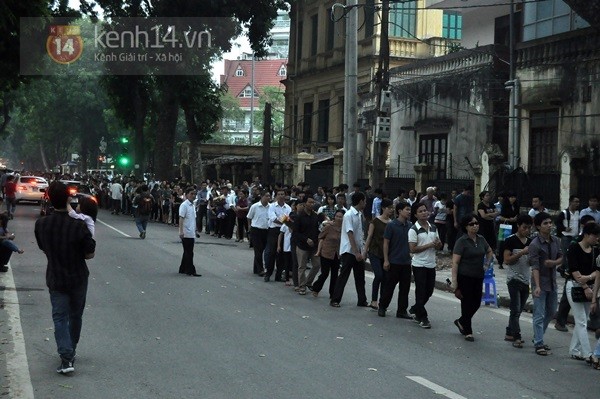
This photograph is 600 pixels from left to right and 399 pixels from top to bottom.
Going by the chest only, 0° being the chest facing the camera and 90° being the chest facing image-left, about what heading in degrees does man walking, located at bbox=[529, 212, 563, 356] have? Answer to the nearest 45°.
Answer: approximately 315°

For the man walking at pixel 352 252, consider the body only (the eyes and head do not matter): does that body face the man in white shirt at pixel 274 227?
no

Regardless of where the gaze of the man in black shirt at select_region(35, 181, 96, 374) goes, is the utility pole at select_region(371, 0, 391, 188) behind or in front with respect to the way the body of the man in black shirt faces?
in front

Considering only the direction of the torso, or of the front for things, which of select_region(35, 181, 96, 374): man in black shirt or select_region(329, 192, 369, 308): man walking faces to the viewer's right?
the man walking

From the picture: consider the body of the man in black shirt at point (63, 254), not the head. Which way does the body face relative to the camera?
away from the camera

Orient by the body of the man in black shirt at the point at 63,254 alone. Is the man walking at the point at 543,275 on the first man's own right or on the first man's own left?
on the first man's own right

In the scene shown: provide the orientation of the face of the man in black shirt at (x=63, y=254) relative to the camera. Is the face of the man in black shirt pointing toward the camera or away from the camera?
away from the camera

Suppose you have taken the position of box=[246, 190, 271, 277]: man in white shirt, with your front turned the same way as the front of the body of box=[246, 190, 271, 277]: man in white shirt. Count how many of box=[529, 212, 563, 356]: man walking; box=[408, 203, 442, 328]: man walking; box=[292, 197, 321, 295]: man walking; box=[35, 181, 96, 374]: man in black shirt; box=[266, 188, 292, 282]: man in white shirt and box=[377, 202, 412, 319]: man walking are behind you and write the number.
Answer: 0

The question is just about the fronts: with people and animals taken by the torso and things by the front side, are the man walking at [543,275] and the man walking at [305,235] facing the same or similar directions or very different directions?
same or similar directions

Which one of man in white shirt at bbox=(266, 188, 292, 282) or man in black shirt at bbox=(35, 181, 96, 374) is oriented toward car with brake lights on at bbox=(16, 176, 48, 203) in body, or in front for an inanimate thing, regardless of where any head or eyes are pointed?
the man in black shirt

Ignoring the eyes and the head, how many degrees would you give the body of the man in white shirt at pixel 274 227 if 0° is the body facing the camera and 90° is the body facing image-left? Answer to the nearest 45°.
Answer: approximately 315°

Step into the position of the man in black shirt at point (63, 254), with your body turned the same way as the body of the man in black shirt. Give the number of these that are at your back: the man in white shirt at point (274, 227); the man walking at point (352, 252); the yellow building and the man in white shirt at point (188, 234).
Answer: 0

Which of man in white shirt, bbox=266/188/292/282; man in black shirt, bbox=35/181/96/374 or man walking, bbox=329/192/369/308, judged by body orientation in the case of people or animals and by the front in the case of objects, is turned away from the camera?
the man in black shirt

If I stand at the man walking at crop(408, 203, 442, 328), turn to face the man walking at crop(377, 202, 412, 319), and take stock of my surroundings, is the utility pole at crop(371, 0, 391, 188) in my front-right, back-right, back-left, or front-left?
front-right

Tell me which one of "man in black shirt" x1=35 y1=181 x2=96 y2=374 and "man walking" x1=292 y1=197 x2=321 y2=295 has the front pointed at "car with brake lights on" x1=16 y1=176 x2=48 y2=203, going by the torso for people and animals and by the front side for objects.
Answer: the man in black shirt

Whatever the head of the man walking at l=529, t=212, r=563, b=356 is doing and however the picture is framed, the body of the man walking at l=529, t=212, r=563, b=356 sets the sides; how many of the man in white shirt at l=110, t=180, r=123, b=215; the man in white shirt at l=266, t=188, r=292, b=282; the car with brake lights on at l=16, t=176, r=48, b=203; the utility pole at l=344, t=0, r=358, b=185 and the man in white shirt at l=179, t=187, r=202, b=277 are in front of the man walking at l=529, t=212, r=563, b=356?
0

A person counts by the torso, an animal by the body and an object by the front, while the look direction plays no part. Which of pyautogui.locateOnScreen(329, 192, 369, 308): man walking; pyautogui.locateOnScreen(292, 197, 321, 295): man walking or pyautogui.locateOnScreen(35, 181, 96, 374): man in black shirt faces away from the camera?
the man in black shirt

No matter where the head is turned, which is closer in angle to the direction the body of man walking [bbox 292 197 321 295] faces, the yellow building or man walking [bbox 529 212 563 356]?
the man walking
